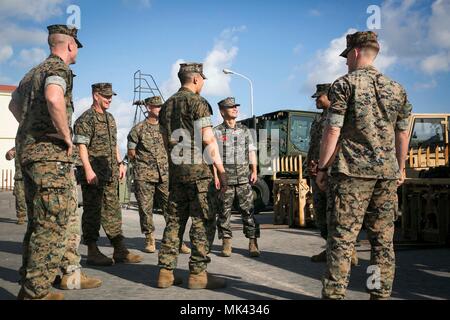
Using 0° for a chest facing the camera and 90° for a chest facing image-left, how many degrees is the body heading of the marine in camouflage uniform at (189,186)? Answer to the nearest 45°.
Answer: approximately 225°

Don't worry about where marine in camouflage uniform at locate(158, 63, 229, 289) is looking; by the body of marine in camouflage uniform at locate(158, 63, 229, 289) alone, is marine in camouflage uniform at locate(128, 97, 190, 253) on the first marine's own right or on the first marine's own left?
on the first marine's own left

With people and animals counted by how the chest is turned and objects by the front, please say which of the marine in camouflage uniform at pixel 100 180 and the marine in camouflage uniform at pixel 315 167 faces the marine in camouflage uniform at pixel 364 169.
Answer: the marine in camouflage uniform at pixel 100 180

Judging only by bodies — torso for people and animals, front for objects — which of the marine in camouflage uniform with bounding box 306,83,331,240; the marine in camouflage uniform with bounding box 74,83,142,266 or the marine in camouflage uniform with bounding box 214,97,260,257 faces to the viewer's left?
the marine in camouflage uniform with bounding box 306,83,331,240

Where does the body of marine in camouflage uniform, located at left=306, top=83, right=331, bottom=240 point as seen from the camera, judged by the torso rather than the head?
to the viewer's left

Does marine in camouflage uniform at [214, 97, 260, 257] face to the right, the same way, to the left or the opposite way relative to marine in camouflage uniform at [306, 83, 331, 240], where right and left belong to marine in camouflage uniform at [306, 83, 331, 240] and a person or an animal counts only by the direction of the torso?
to the left

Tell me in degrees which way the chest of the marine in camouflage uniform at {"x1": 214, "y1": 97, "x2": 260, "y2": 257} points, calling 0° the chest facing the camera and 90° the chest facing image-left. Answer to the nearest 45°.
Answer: approximately 0°

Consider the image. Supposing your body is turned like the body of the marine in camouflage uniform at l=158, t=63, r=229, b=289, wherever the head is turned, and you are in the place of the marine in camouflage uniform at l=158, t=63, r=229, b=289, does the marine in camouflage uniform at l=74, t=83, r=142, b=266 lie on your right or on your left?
on your left

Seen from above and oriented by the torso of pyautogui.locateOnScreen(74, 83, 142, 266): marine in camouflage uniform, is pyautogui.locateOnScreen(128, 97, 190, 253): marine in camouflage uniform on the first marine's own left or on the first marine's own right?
on the first marine's own left

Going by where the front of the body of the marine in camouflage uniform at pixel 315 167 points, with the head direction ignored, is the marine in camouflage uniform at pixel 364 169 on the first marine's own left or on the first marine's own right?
on the first marine's own left

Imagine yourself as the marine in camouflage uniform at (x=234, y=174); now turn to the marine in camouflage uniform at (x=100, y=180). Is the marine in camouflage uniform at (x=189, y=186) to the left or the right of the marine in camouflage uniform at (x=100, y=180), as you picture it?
left
